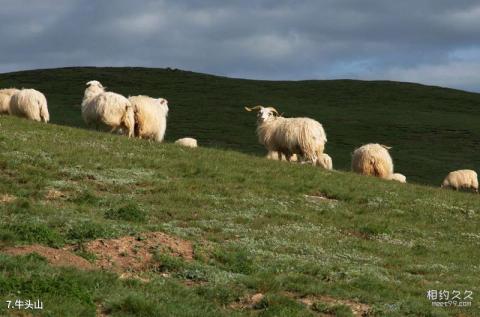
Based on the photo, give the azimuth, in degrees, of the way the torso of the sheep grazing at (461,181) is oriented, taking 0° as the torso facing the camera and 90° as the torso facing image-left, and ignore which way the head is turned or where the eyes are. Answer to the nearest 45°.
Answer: approximately 90°

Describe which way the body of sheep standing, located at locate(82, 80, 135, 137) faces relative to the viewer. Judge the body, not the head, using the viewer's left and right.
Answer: facing away from the viewer and to the left of the viewer

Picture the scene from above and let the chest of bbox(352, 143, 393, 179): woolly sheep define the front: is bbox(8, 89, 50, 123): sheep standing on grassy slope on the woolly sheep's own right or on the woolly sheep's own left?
on the woolly sheep's own left

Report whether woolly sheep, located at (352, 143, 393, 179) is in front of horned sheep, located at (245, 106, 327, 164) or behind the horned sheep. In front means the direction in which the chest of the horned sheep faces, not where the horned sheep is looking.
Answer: behind

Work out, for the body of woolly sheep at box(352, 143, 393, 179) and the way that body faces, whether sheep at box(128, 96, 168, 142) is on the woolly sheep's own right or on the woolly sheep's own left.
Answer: on the woolly sheep's own left

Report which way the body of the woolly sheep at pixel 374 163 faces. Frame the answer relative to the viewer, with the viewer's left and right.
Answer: facing away from the viewer

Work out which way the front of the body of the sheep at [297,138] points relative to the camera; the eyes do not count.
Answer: to the viewer's left
